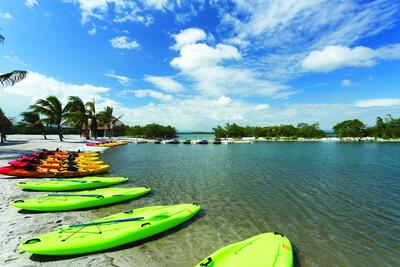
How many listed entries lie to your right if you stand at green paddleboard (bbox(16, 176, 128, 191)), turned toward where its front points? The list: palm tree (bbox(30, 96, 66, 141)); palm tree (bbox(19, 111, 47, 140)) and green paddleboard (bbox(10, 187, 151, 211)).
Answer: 1

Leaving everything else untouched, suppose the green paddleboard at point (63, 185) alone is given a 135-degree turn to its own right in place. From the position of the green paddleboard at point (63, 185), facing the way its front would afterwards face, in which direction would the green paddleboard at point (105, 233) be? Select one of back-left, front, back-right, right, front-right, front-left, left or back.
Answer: front-left

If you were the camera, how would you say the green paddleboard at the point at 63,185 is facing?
facing to the right of the viewer

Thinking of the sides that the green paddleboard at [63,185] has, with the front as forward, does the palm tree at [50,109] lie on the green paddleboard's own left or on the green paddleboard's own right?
on the green paddleboard's own left

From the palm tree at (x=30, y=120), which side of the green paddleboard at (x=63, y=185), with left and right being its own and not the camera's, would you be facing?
left

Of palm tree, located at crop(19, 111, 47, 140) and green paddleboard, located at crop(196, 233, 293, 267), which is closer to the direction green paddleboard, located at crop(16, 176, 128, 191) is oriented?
the green paddleboard

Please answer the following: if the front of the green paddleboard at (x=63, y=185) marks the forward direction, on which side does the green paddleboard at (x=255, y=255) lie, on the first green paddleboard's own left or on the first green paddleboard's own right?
on the first green paddleboard's own right
